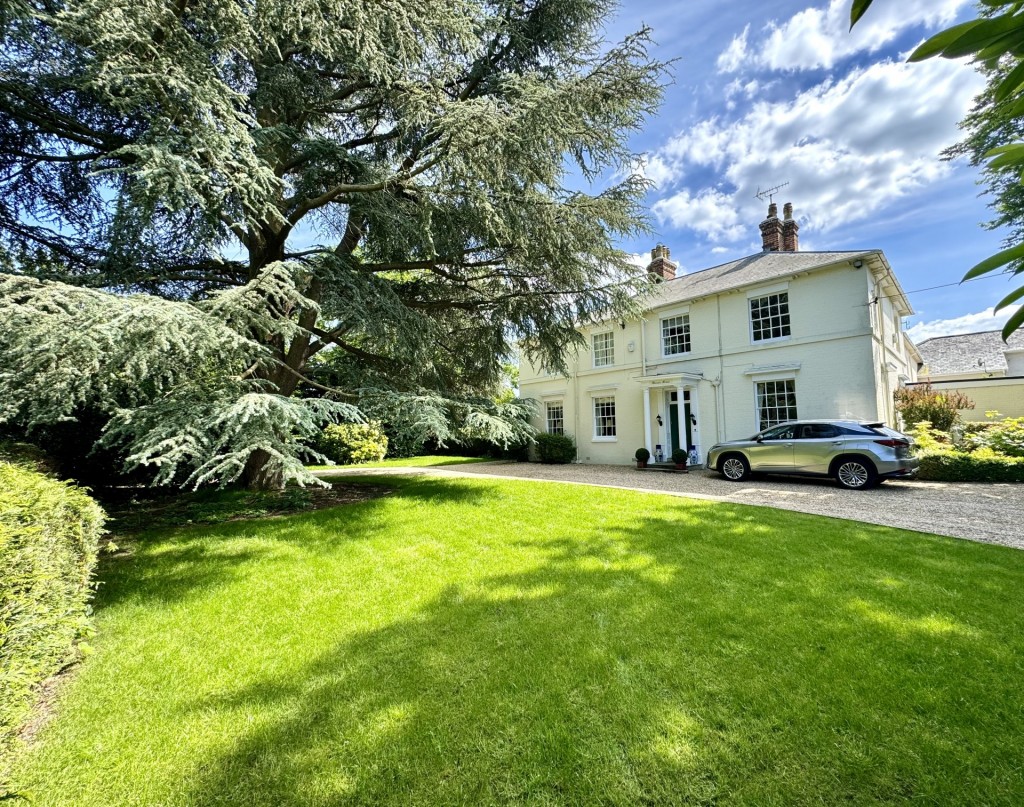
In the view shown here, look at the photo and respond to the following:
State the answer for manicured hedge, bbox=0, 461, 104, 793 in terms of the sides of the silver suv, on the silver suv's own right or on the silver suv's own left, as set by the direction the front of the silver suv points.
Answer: on the silver suv's own left

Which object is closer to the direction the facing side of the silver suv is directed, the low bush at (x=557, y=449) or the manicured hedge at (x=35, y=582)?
the low bush

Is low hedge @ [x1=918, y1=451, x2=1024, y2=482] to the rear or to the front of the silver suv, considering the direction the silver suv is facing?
to the rear

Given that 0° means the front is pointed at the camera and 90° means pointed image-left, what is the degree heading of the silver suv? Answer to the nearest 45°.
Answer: approximately 90°

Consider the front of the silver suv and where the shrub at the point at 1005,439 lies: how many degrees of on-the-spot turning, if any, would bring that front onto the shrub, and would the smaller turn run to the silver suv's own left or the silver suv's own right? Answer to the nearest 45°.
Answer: approximately 135° to the silver suv's own right

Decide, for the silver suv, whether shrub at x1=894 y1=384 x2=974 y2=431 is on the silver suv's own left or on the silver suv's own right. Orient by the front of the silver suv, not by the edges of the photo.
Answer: on the silver suv's own right

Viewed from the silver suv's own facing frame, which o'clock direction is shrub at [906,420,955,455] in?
The shrub is roughly at 4 o'clock from the silver suv.

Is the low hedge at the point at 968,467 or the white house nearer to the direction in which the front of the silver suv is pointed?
the white house
